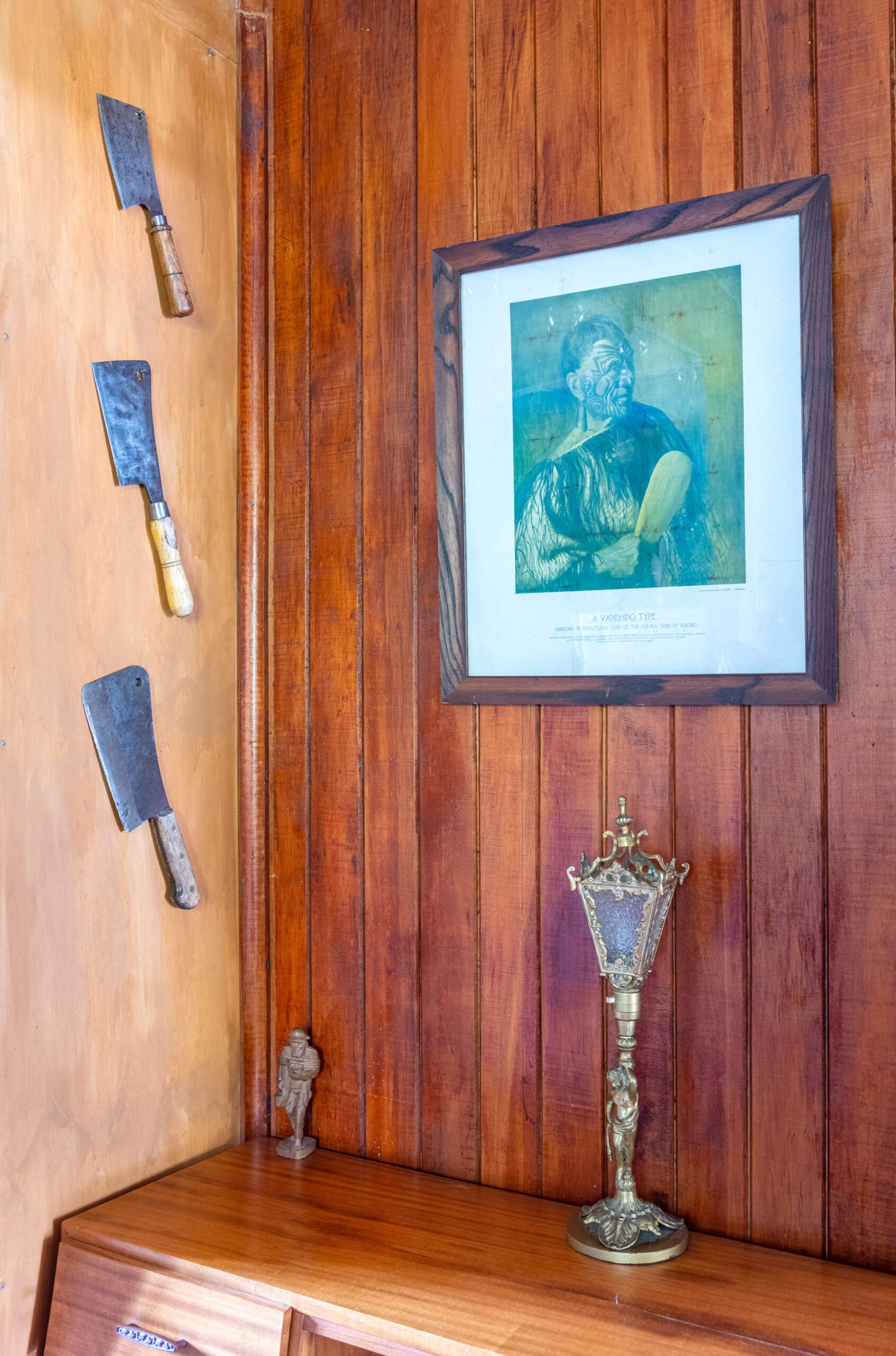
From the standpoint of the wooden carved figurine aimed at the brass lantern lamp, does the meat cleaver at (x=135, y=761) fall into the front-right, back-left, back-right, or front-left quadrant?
back-right

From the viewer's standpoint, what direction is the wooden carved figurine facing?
toward the camera

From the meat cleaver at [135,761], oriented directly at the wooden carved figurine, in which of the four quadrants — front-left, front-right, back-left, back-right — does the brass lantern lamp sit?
front-right
